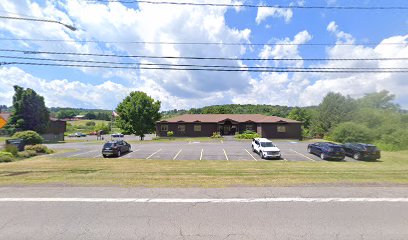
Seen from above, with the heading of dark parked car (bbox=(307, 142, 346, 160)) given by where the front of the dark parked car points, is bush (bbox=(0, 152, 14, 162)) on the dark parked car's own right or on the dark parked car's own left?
on the dark parked car's own left

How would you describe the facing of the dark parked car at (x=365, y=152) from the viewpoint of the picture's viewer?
facing away from the viewer and to the left of the viewer

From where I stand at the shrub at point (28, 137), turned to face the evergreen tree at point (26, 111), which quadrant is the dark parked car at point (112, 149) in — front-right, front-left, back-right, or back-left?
back-right

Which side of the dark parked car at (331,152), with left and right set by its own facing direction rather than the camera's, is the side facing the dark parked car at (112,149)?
left

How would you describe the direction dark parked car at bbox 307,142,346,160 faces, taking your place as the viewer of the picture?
facing away from the viewer and to the left of the viewer

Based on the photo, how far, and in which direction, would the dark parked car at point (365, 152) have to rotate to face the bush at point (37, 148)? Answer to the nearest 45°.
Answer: approximately 90° to its left

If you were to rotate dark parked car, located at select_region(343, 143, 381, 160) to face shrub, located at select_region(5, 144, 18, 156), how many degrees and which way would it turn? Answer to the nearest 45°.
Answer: approximately 90° to its left

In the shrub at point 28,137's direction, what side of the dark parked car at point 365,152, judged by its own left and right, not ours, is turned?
left
